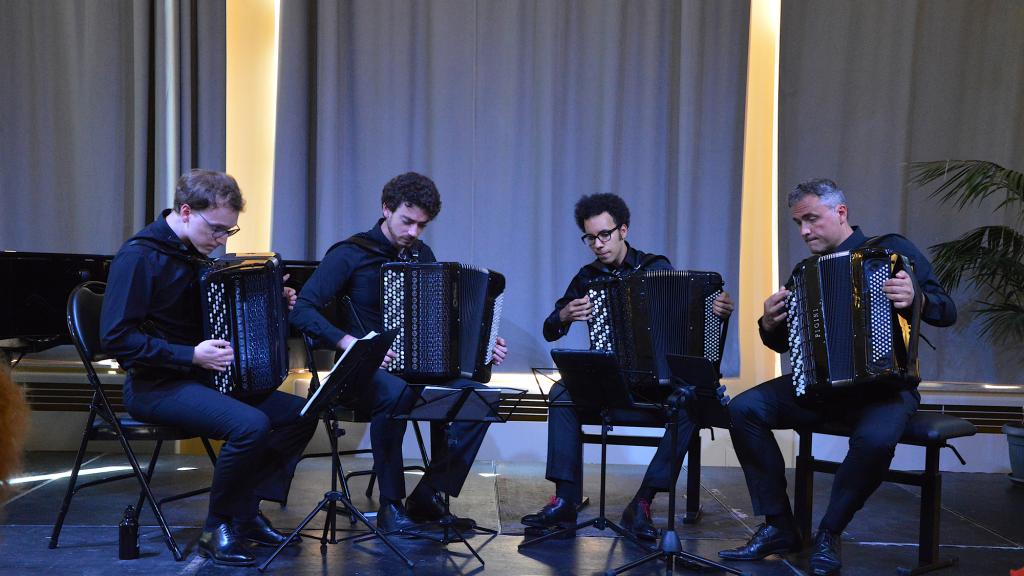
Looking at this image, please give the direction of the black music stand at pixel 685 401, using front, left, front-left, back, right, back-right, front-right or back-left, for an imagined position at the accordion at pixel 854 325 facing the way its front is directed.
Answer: front

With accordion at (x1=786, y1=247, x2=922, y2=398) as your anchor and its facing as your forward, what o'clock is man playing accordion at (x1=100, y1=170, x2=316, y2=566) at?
The man playing accordion is roughly at 1 o'clock from the accordion.

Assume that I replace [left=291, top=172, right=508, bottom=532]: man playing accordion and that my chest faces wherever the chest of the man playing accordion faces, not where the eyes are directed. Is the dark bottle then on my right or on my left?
on my right

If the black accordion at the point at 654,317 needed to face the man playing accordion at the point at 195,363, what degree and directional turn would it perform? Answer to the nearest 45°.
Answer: approximately 45° to its right

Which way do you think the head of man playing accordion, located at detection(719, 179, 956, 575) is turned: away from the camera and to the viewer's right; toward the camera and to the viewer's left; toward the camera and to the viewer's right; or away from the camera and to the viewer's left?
toward the camera and to the viewer's left

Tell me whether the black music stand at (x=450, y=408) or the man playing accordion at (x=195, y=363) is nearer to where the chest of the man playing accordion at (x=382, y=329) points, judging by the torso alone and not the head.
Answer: the black music stand

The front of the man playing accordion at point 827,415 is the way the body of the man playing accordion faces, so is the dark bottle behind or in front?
in front

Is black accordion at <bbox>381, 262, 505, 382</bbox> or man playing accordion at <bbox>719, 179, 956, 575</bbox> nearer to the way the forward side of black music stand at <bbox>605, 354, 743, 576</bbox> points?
the man playing accordion

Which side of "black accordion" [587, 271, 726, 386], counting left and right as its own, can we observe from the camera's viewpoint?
front

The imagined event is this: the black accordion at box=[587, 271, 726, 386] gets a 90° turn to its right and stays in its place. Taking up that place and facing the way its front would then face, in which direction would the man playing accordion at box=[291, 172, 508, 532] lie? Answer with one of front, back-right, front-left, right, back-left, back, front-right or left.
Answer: front

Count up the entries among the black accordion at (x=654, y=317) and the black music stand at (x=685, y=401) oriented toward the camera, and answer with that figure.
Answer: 1

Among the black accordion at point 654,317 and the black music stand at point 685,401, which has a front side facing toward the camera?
the black accordion

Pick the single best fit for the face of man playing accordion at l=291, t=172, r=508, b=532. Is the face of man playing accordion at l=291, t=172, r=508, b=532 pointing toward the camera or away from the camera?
toward the camera

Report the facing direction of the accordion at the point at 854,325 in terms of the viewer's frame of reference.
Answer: facing the viewer and to the left of the viewer
